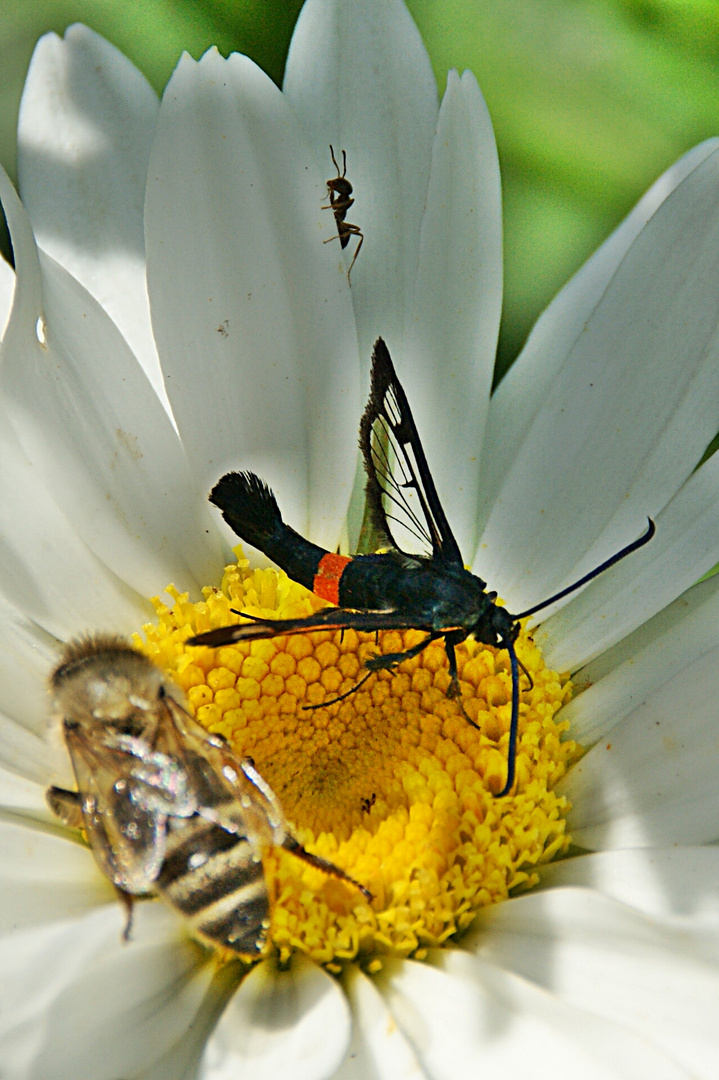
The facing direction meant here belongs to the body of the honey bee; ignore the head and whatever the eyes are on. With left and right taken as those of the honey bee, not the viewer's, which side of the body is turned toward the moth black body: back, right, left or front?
right

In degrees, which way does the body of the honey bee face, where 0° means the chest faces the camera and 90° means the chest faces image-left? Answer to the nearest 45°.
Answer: approximately 135°
